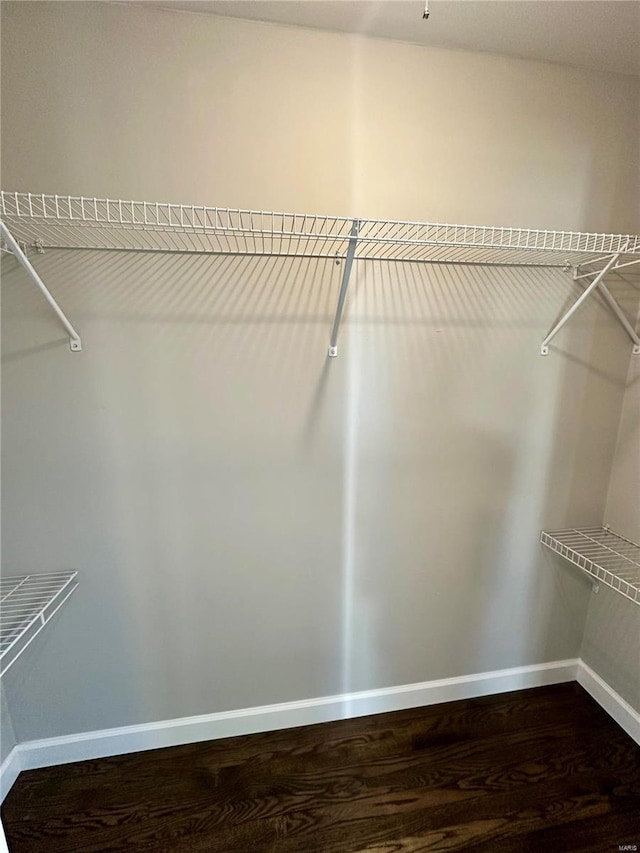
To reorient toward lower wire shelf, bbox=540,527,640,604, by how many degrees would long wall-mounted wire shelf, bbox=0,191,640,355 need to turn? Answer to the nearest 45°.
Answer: approximately 90° to its left

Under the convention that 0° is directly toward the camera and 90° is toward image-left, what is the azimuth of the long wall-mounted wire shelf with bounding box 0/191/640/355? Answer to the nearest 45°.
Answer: approximately 0°
